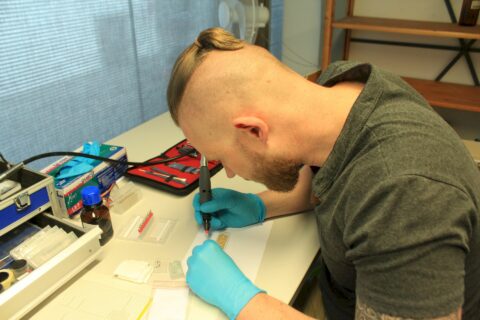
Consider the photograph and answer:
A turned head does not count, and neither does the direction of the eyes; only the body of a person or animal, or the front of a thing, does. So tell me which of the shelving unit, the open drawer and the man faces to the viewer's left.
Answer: the man

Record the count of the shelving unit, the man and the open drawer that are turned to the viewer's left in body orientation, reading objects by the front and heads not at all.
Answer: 1

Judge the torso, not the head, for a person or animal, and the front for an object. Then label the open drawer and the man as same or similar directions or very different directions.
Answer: very different directions

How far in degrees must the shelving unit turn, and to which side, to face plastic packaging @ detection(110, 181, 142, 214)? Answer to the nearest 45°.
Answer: approximately 45° to its right

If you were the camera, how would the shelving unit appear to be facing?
facing the viewer

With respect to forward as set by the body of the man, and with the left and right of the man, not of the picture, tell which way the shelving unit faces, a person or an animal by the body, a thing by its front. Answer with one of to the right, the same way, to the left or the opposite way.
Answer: to the left

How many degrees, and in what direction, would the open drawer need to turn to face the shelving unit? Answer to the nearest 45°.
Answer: approximately 45° to its left

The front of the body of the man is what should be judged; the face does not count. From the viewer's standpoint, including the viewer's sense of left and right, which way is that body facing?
facing to the left of the viewer

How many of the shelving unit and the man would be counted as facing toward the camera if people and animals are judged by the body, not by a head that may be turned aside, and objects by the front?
1

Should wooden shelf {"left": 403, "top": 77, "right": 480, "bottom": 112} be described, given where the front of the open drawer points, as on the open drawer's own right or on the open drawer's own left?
on the open drawer's own left

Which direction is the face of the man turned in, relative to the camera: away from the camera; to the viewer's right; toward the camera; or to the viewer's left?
to the viewer's left

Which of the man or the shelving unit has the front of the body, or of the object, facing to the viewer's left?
the man
